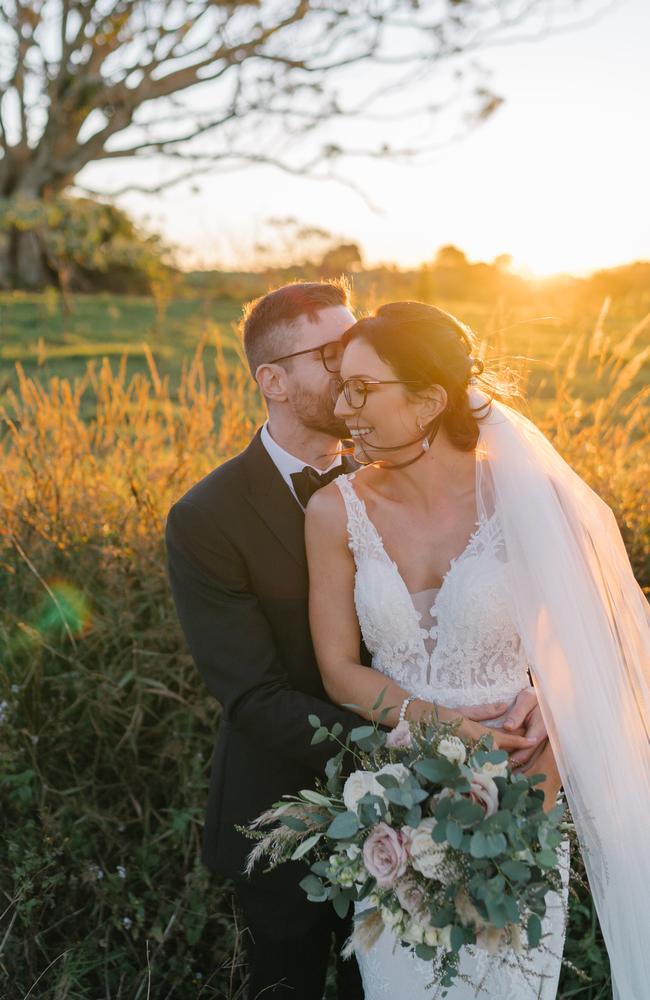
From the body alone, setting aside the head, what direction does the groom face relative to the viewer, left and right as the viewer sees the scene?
facing the viewer and to the right of the viewer

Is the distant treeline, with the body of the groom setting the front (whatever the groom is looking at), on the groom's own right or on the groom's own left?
on the groom's own left

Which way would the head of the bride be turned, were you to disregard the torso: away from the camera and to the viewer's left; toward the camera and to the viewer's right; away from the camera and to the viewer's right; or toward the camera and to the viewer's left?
toward the camera and to the viewer's left

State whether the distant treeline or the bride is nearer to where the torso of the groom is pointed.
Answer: the bride

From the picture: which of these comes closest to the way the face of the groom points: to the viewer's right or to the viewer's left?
to the viewer's right

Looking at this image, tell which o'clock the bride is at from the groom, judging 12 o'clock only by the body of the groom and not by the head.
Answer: The bride is roughly at 11 o'clock from the groom.
